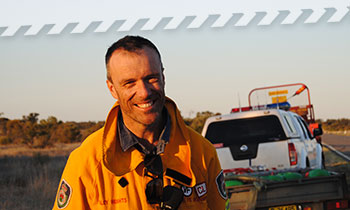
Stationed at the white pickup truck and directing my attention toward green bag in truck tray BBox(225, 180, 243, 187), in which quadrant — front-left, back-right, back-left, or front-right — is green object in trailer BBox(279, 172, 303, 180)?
front-left

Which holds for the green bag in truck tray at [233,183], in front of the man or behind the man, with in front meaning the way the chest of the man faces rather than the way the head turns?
behind

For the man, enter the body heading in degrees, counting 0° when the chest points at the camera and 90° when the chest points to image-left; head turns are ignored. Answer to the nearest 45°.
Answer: approximately 0°

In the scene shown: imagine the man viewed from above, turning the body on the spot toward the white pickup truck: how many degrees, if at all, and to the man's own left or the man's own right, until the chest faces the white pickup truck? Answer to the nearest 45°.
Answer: approximately 180°

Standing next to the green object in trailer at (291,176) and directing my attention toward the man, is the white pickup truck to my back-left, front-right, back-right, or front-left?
back-right

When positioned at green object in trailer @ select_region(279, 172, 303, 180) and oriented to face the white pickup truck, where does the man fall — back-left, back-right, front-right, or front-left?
back-left

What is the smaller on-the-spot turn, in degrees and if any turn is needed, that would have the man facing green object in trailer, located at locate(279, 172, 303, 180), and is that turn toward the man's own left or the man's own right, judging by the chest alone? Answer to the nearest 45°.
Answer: approximately 135° to the man's own left
